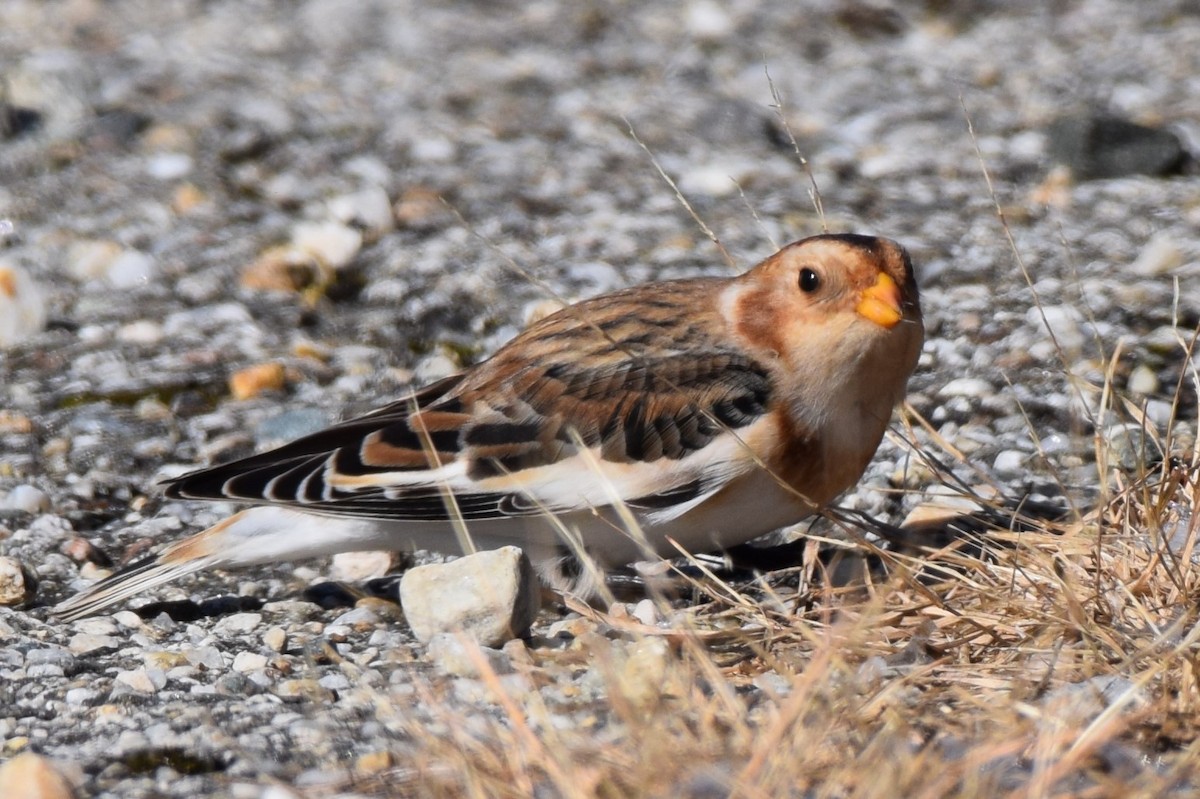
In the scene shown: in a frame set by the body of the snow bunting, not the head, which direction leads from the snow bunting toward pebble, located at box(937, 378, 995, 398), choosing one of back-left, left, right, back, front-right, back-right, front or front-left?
front-left

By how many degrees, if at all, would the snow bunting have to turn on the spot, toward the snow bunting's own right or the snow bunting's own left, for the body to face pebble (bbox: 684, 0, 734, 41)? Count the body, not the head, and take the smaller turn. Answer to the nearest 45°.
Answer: approximately 90° to the snow bunting's own left

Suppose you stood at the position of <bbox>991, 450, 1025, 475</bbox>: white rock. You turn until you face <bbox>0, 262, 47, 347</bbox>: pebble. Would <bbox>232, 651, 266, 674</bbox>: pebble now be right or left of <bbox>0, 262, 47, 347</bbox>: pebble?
left

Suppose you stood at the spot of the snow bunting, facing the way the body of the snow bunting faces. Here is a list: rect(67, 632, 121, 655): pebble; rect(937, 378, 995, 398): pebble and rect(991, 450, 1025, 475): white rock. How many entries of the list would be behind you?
1

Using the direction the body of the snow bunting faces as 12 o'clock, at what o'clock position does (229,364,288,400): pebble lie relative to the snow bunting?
The pebble is roughly at 8 o'clock from the snow bunting.

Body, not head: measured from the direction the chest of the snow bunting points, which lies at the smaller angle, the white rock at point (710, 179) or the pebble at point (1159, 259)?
the pebble

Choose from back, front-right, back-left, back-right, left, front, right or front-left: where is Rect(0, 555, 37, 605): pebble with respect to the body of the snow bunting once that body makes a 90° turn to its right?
right

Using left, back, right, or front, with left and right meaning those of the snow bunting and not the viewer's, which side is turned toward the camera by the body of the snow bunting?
right

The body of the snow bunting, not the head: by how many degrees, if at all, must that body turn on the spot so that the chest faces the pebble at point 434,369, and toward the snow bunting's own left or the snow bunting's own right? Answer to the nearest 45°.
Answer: approximately 90° to the snow bunting's own left

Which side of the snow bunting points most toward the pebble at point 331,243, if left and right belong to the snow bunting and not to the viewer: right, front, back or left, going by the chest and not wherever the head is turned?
left
